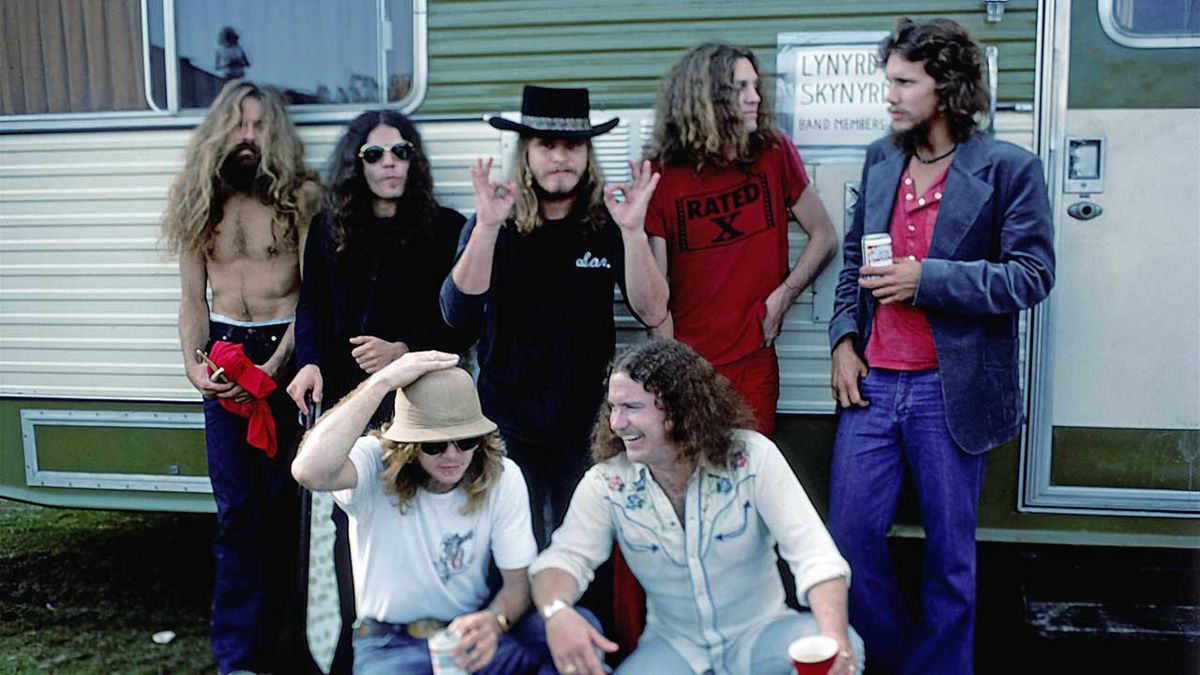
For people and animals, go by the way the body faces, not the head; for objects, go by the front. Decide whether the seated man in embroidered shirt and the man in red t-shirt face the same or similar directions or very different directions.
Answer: same or similar directions

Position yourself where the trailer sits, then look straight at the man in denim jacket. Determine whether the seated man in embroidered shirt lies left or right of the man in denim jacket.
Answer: right

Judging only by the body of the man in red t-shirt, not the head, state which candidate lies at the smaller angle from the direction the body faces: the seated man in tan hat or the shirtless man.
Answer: the seated man in tan hat

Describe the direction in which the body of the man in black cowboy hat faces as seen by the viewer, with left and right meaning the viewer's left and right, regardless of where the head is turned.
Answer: facing the viewer

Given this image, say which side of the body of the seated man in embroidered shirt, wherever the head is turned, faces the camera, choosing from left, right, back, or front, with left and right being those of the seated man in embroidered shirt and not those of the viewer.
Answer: front

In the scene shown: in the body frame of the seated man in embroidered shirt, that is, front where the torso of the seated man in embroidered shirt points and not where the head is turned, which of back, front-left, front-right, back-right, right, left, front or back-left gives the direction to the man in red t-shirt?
back

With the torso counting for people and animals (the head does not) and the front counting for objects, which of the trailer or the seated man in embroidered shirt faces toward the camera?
the seated man in embroidered shirt

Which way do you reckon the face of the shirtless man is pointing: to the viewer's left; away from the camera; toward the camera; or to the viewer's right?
toward the camera

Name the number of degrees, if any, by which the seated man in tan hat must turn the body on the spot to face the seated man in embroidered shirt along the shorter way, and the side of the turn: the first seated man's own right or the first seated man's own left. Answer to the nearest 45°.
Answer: approximately 90° to the first seated man's own left

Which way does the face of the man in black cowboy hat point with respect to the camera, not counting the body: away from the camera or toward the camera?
toward the camera

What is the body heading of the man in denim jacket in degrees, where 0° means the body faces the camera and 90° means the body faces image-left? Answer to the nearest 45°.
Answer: approximately 45°

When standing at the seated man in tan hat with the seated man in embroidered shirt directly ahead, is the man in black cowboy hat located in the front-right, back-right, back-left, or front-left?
front-left

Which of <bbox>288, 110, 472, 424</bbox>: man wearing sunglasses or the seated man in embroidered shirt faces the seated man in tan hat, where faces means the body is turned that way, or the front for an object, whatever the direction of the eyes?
the man wearing sunglasses

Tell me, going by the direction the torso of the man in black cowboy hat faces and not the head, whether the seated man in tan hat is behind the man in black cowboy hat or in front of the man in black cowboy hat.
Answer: in front

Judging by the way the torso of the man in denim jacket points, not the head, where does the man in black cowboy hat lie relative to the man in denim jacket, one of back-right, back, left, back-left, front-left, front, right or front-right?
front-right
